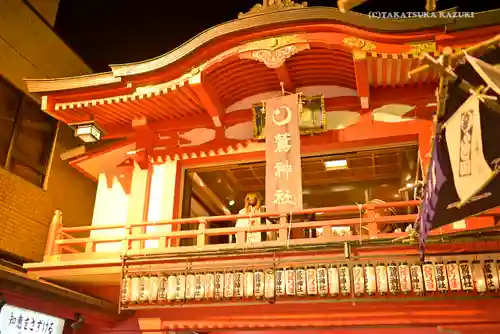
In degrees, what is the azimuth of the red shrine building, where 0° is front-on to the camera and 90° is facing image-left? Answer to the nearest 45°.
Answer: approximately 0°

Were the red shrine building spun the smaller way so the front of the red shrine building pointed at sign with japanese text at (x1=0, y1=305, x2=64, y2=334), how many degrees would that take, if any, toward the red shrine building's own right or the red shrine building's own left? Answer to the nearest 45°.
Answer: approximately 90° to the red shrine building's own right
